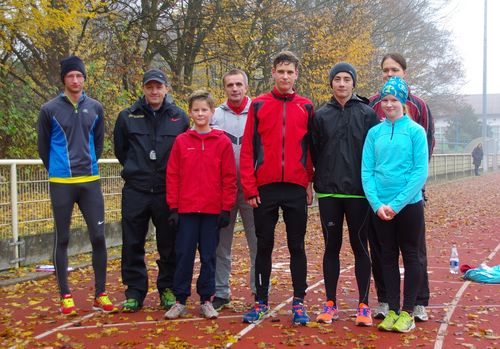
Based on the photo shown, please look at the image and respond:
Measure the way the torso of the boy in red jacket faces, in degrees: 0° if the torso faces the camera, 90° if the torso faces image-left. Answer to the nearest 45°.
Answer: approximately 0°

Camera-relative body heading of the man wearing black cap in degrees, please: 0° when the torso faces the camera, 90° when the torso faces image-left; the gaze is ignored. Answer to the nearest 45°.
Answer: approximately 0°

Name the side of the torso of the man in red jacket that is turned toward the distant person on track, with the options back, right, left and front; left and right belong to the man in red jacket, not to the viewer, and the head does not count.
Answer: back

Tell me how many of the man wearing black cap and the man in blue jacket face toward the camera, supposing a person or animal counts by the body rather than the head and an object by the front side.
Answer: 2

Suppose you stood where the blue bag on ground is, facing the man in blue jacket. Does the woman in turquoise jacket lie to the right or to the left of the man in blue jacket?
left

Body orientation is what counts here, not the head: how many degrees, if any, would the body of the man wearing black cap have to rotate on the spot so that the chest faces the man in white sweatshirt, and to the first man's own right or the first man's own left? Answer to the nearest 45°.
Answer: approximately 90° to the first man's own left

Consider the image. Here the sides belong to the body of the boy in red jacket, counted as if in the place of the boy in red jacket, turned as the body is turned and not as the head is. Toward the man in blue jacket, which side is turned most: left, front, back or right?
right

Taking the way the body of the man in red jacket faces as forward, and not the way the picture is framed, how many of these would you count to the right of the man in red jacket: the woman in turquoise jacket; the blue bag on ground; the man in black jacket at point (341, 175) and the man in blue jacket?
1

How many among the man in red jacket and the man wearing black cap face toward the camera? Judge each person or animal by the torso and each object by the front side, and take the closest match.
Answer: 2
